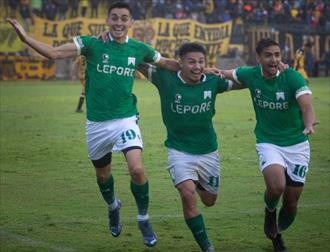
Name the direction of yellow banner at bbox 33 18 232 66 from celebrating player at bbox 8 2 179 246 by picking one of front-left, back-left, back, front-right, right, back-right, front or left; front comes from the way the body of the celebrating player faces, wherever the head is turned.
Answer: back

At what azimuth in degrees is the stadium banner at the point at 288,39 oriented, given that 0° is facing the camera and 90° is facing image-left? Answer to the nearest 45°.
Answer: approximately 0°

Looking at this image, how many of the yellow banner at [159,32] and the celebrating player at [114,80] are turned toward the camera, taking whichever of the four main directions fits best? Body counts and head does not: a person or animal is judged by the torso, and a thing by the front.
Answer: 2

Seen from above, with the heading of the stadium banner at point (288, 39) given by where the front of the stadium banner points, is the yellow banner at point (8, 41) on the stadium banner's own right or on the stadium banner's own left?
on the stadium banner's own right

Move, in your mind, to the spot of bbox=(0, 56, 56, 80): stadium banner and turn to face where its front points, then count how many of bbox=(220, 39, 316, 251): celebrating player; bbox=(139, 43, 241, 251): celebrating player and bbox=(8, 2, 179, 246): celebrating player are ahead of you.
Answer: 3

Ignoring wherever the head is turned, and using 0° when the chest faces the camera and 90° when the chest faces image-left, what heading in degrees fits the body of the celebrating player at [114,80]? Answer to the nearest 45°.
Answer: approximately 0°

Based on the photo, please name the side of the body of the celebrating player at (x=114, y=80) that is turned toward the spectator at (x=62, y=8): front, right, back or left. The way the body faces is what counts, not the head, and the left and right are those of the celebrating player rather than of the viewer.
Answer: back
